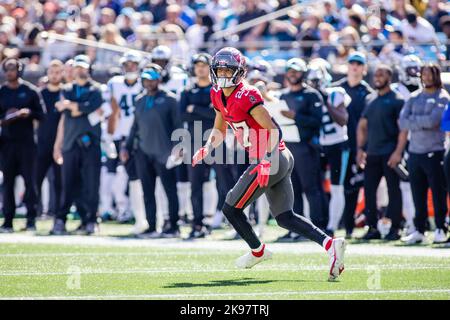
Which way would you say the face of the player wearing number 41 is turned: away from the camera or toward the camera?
toward the camera

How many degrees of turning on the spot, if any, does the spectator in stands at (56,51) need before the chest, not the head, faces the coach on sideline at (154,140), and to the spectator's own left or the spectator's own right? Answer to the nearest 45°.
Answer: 0° — they already face them

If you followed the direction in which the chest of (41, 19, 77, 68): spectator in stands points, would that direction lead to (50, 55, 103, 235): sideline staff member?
yes

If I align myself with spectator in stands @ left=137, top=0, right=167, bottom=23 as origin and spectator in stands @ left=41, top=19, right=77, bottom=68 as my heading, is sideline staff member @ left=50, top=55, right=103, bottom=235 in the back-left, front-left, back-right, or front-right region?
front-left

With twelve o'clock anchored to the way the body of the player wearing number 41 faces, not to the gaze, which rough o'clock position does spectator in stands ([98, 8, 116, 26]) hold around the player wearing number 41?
The spectator in stands is roughly at 6 o'clock from the player wearing number 41.

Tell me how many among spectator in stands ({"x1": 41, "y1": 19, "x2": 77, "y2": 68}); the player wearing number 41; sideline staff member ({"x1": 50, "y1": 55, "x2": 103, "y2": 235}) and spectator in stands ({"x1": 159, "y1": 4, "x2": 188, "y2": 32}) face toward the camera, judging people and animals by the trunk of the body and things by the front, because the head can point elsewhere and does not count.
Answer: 4

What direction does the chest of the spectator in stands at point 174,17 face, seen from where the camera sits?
toward the camera

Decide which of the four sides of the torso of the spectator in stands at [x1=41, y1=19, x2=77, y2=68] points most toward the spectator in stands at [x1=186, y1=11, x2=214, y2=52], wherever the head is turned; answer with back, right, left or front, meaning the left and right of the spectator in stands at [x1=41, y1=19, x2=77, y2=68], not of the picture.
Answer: left

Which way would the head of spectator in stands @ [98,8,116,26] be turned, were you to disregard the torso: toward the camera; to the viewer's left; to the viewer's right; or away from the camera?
toward the camera
